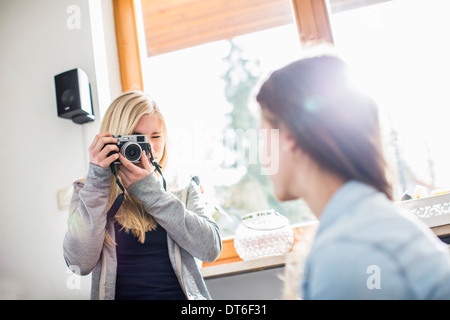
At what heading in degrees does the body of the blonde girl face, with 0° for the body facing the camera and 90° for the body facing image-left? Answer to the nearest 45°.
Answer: approximately 0°

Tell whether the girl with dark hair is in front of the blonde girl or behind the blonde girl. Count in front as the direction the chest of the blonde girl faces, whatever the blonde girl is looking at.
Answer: in front

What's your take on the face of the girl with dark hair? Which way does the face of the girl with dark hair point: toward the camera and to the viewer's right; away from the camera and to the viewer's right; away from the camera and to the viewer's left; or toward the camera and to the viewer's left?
away from the camera and to the viewer's left
